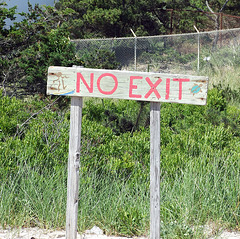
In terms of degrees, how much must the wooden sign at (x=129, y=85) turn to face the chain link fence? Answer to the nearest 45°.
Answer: approximately 180°

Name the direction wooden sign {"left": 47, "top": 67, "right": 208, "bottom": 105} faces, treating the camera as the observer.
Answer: facing the viewer
